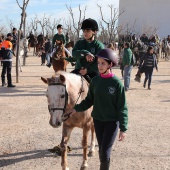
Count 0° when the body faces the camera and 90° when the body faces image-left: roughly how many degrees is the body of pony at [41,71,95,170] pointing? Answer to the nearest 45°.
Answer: approximately 45°

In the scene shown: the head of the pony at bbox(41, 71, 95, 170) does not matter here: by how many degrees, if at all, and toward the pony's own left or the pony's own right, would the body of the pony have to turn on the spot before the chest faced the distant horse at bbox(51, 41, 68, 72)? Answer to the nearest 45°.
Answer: approximately 135° to the pony's own right
